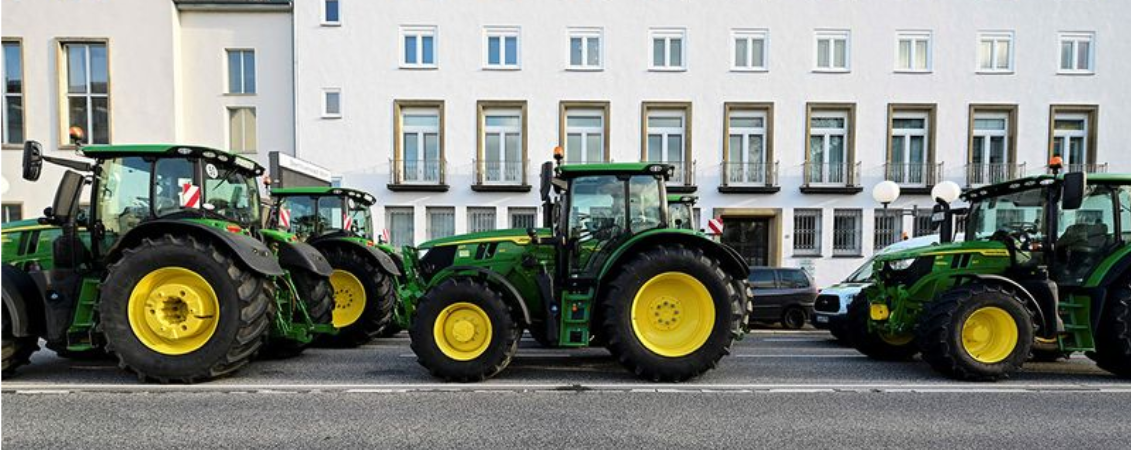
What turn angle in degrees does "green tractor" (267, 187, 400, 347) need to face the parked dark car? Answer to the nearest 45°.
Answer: approximately 135° to its right

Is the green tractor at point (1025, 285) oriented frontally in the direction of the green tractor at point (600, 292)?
yes

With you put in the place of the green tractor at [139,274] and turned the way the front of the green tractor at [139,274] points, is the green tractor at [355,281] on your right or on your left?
on your right

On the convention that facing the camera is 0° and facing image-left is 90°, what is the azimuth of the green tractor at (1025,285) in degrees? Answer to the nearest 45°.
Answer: approximately 45°

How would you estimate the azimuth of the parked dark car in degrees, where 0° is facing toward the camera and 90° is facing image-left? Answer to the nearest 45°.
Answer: approximately 90°

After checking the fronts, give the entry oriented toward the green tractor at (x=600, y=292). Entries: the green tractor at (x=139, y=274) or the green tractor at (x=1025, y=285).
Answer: the green tractor at (x=1025, y=285)

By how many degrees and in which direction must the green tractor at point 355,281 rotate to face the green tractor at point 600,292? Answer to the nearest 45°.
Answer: approximately 180°

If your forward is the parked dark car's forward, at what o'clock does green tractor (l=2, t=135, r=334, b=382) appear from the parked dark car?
The green tractor is roughly at 10 o'clock from the parked dark car.

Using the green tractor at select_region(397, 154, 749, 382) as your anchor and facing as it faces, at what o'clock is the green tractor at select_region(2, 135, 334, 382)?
the green tractor at select_region(2, 135, 334, 382) is roughly at 12 o'clock from the green tractor at select_region(397, 154, 749, 382).

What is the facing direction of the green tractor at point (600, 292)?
to the viewer's left

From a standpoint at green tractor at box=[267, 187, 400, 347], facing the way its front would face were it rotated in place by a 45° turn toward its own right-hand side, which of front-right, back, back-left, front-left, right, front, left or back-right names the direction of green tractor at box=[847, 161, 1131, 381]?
back-right

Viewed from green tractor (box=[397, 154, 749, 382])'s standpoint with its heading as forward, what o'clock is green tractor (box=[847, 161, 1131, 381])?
green tractor (box=[847, 161, 1131, 381]) is roughly at 6 o'clock from green tractor (box=[397, 154, 749, 382]).

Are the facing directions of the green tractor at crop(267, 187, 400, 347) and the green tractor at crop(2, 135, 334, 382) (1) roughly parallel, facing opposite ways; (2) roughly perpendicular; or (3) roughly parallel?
roughly parallel

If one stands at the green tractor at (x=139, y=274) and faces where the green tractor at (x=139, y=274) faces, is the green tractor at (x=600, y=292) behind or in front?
behind

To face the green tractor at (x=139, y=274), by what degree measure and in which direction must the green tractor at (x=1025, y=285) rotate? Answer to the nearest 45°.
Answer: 0° — it already faces it

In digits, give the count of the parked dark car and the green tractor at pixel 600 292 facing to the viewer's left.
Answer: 2

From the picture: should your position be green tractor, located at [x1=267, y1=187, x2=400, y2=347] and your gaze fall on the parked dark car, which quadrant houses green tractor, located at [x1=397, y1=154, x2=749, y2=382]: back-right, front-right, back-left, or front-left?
front-right
